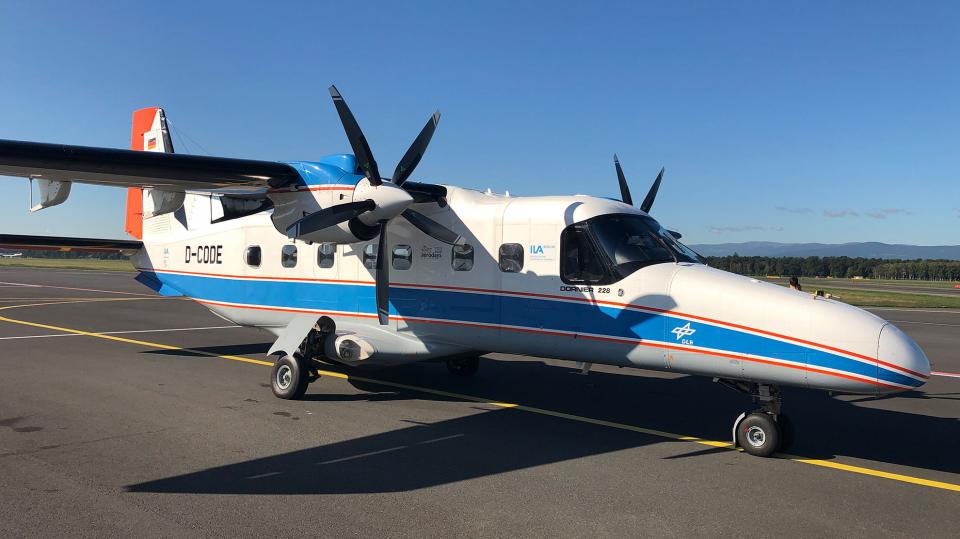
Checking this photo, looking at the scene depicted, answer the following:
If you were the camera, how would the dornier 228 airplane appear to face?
facing the viewer and to the right of the viewer
